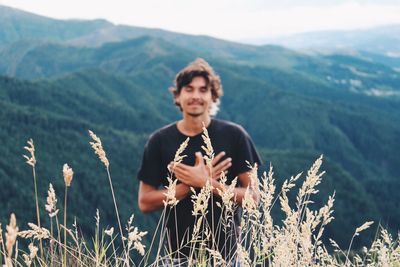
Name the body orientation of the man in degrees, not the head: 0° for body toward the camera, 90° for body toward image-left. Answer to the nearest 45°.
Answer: approximately 0°
